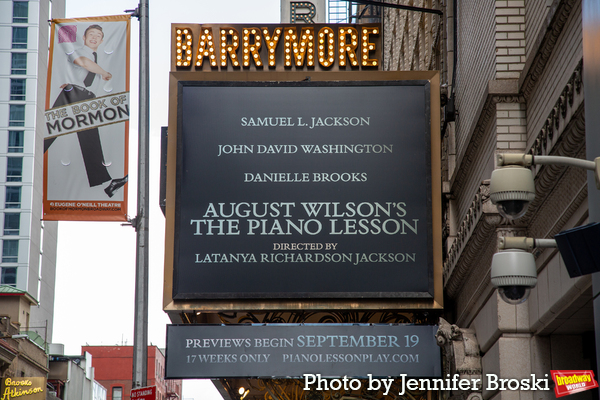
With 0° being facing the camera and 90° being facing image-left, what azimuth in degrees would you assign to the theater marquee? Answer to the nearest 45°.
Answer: approximately 0°

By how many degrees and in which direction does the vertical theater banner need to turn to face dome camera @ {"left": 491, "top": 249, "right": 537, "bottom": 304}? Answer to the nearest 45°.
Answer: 0° — it already faces it

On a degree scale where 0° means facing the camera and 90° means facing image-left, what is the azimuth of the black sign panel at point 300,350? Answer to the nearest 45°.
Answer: approximately 0°

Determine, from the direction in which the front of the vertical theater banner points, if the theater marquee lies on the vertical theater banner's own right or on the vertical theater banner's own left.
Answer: on the vertical theater banner's own left

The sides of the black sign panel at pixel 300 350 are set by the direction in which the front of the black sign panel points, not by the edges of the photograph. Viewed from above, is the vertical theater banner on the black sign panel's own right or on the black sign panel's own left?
on the black sign panel's own right
